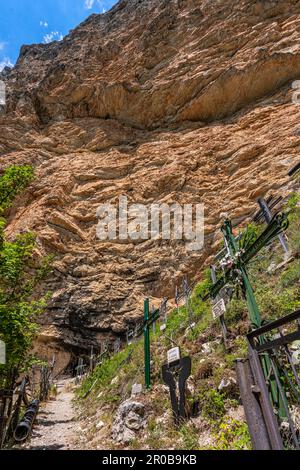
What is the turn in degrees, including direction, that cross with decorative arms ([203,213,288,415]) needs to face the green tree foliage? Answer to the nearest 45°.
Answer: approximately 45° to its right

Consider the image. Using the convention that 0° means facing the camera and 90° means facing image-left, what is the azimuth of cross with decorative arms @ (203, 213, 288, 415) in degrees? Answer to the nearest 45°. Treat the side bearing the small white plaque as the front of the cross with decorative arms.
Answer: approximately 45°
